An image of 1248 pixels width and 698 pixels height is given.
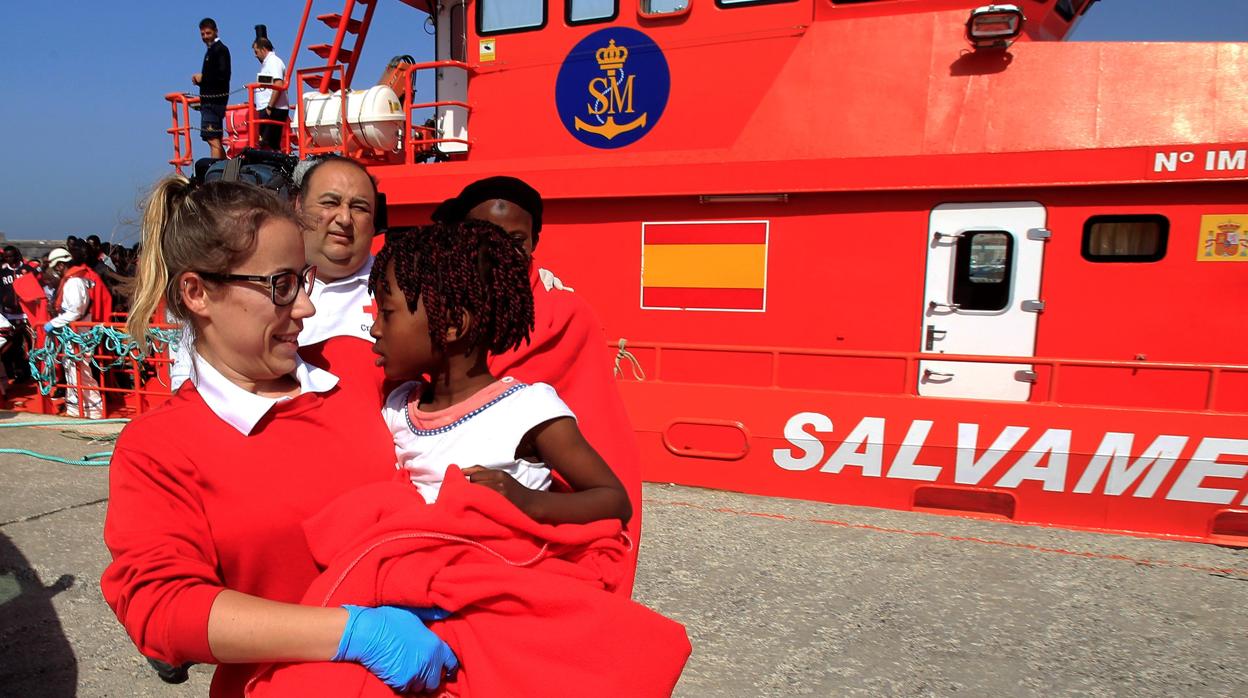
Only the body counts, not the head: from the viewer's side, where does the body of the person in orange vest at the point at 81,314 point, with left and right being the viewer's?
facing to the left of the viewer

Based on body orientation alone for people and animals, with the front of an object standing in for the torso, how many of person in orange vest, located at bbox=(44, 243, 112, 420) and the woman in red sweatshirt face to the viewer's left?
1

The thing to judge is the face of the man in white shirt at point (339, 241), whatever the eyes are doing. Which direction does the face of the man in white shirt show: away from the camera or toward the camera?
toward the camera

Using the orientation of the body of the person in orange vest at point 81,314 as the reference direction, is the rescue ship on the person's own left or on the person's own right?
on the person's own left

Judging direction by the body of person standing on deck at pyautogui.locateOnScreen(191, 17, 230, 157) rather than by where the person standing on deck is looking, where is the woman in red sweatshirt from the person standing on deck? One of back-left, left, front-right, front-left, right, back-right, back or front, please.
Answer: front-left

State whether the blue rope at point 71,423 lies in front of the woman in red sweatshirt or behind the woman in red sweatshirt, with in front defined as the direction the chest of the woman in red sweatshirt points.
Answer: behind

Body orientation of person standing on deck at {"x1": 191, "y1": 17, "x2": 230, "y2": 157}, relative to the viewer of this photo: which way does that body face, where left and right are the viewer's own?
facing the viewer and to the left of the viewer

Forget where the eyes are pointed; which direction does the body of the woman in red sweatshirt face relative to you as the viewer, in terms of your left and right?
facing the viewer and to the right of the viewer
